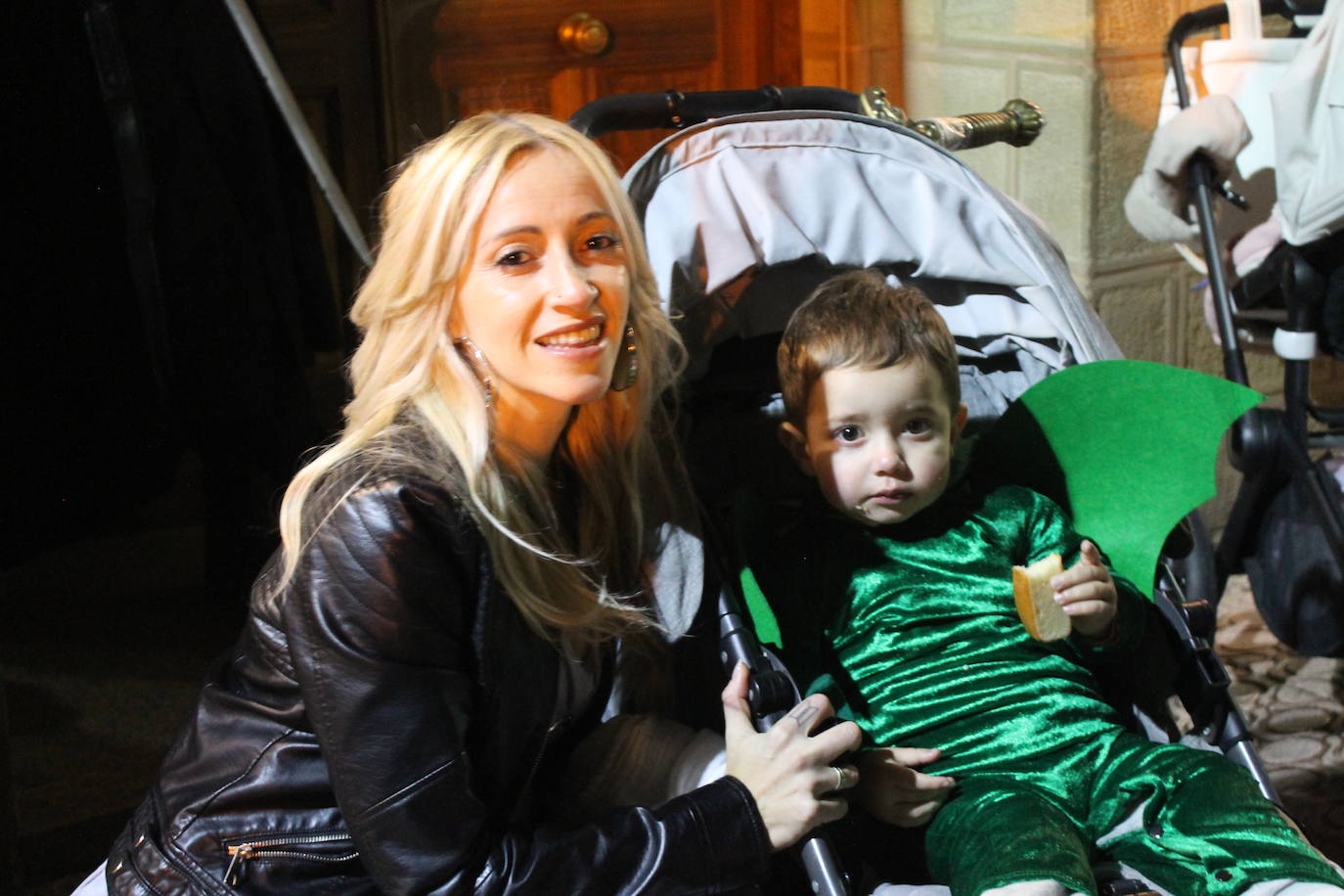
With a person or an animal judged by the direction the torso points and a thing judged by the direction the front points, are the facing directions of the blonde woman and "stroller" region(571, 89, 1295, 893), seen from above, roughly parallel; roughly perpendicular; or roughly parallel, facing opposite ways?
roughly parallel

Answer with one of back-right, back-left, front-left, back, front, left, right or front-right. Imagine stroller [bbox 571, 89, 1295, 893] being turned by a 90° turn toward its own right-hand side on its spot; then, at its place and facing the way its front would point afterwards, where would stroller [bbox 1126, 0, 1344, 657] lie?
back

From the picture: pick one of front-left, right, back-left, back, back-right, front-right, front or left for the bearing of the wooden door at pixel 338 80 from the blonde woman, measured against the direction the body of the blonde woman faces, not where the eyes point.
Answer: back-left

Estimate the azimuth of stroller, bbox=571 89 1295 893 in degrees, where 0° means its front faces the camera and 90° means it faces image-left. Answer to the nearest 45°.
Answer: approximately 315°

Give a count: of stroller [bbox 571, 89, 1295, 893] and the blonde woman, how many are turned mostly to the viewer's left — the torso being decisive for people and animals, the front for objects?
0

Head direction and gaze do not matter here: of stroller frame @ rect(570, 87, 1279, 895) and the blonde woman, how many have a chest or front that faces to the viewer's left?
0

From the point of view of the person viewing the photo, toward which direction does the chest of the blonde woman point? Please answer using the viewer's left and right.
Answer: facing the viewer and to the right of the viewer

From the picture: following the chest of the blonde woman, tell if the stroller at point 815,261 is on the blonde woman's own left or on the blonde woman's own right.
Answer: on the blonde woman's own left

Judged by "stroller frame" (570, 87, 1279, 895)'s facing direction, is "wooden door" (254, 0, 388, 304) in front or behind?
behind

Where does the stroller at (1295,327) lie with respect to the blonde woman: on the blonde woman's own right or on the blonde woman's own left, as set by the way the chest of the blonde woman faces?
on the blonde woman's own left
